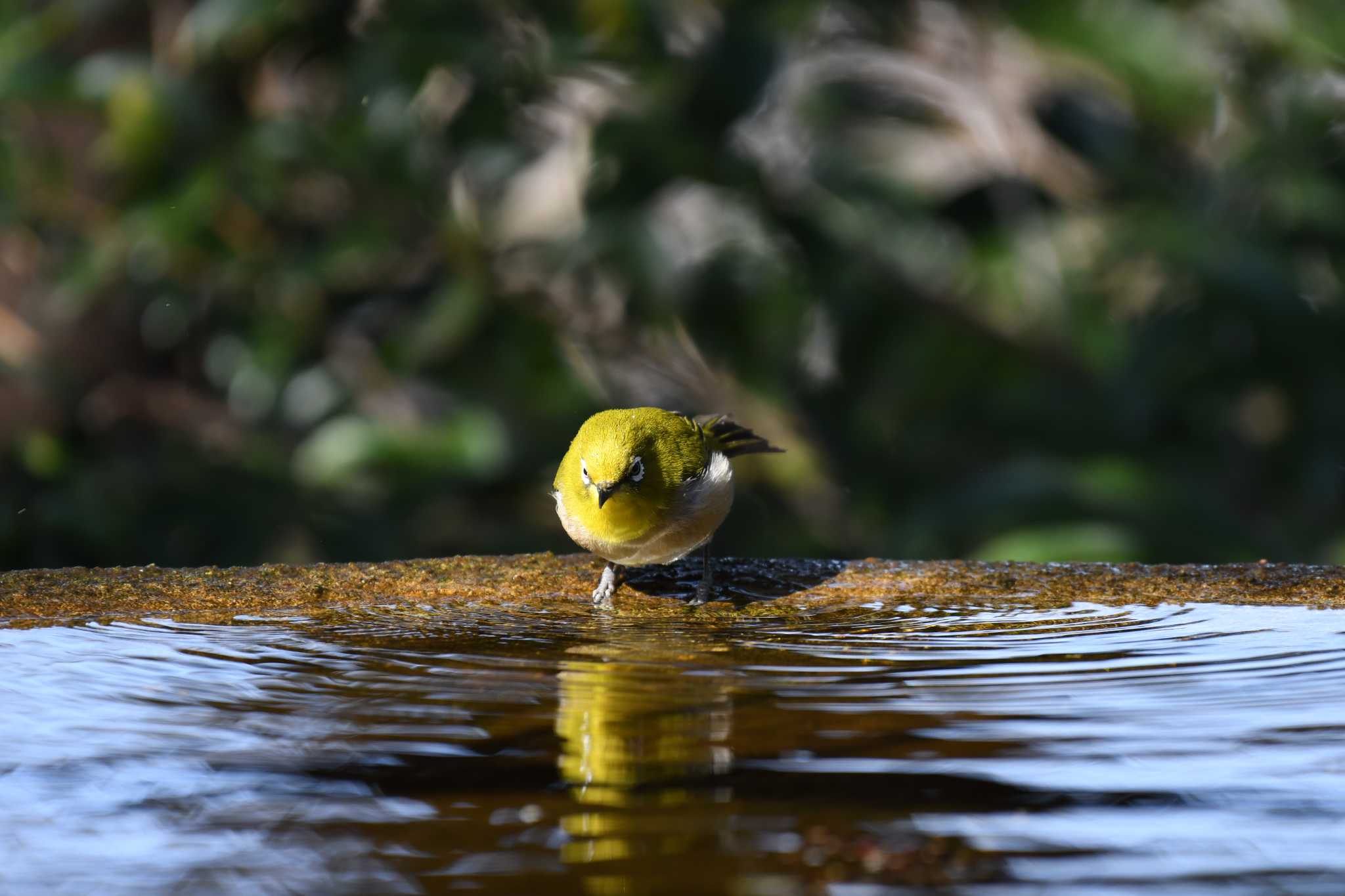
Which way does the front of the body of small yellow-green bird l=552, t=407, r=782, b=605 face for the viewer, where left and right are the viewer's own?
facing the viewer and to the left of the viewer
